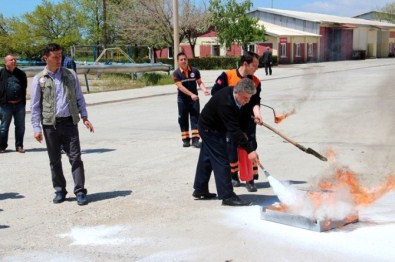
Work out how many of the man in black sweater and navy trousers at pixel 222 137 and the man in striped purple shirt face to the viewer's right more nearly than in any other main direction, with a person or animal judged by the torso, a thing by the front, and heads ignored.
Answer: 1

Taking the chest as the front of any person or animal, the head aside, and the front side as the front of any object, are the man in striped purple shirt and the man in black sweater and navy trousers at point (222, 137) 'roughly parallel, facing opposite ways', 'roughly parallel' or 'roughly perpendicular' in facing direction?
roughly perpendicular

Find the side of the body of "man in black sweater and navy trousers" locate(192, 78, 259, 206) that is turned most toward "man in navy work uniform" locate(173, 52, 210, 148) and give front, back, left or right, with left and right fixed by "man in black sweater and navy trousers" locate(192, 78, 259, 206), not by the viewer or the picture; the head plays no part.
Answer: left

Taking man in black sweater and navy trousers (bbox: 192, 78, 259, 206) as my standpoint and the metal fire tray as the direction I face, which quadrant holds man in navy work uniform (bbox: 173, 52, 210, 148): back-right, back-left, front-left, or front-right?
back-left

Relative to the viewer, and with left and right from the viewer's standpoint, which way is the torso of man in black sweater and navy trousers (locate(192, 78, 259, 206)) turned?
facing to the right of the viewer

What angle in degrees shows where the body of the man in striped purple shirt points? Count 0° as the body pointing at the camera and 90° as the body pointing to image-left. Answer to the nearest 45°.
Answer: approximately 0°

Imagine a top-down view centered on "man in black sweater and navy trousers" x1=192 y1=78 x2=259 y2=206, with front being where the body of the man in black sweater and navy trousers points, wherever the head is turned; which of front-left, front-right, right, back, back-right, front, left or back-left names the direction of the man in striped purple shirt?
back
